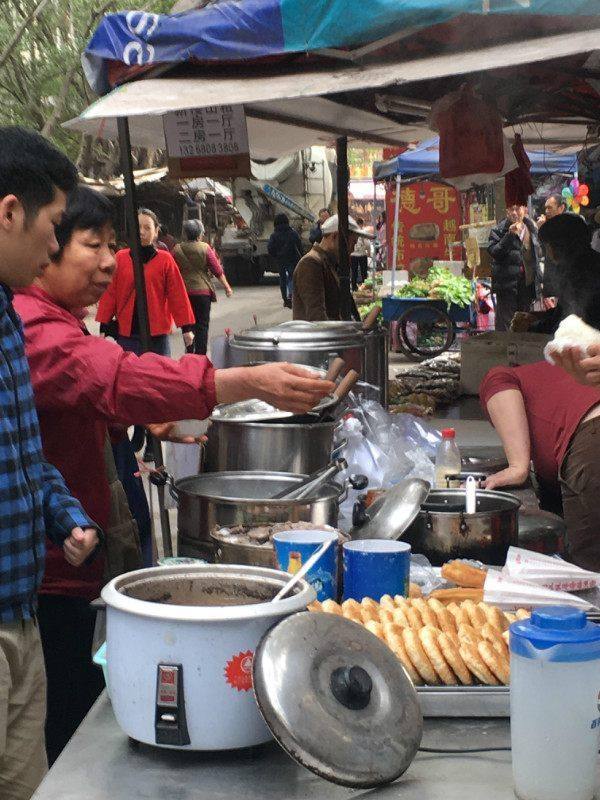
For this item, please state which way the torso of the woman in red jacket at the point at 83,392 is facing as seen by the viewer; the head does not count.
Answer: to the viewer's right

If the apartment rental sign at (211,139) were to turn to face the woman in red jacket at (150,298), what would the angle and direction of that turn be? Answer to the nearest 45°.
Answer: approximately 180°

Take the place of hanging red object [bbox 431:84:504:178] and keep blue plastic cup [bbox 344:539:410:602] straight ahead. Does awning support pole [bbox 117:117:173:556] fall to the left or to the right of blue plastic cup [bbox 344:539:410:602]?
right

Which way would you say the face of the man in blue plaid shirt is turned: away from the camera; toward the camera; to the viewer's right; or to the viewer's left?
to the viewer's right

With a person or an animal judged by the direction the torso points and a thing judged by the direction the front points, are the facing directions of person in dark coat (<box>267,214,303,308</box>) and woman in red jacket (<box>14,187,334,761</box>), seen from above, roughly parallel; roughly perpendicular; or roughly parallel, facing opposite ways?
roughly perpendicular

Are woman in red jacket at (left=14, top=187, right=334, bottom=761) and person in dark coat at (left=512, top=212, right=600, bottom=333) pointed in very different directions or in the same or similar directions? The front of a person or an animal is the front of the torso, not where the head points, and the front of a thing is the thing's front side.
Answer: very different directions

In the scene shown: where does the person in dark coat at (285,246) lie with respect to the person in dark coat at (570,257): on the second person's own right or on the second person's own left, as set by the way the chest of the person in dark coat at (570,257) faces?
on the second person's own right

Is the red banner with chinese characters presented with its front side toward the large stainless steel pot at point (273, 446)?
yes

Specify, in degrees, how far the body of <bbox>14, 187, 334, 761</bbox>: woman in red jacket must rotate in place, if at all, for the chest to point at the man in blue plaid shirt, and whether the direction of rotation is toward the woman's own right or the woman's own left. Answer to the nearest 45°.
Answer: approximately 90° to the woman's own right
